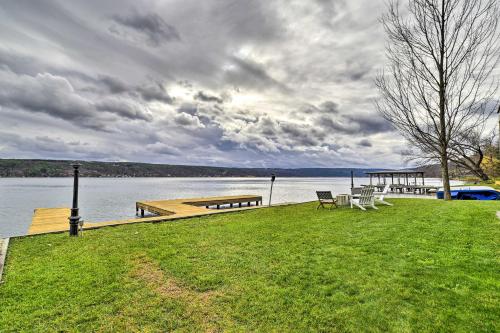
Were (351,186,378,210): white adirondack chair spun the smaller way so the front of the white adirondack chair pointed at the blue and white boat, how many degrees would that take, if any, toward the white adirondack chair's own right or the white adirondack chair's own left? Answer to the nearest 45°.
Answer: approximately 90° to the white adirondack chair's own right

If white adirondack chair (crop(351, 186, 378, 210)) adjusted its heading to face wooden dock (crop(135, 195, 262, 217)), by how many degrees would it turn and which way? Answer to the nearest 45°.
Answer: approximately 45° to its left

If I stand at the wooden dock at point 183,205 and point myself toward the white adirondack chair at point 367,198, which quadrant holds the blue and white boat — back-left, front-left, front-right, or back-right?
front-left

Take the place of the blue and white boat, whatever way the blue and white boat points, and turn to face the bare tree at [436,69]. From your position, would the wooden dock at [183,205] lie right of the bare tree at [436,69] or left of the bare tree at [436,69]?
right

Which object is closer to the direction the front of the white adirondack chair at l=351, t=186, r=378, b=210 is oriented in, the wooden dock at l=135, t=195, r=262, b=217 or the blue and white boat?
the wooden dock

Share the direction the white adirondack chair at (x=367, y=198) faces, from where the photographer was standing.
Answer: facing away from the viewer and to the left of the viewer
